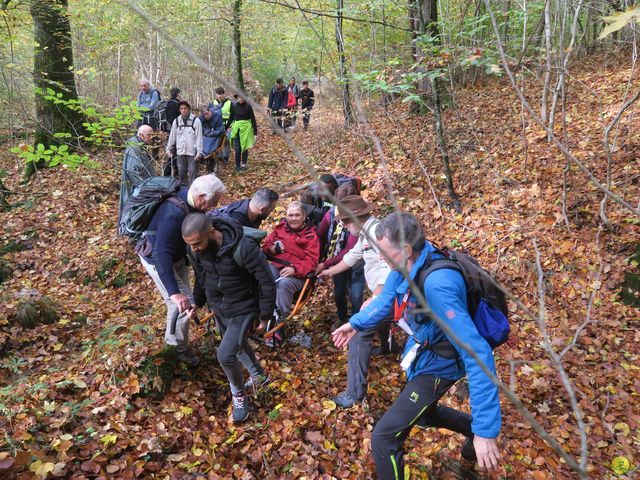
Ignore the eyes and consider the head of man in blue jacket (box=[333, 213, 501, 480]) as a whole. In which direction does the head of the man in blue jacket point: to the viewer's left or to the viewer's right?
to the viewer's left

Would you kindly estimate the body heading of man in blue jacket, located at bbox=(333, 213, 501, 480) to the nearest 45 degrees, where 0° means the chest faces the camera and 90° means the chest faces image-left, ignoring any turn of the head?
approximately 45°

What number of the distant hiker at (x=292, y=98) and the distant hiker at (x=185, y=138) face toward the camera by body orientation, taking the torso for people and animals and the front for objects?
2

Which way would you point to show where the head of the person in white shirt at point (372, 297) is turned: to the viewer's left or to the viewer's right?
to the viewer's left

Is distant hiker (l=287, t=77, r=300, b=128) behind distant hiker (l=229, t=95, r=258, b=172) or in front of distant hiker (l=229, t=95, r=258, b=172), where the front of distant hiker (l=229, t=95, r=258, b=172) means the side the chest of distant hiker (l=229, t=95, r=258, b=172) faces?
behind
